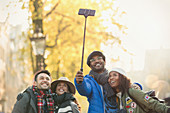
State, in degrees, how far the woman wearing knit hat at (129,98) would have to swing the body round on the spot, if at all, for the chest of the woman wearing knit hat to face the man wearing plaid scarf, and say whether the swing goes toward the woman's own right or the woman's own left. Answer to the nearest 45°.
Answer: approximately 45° to the woman's own right

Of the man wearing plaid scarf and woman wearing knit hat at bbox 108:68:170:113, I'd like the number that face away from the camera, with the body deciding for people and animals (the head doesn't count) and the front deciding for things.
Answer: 0

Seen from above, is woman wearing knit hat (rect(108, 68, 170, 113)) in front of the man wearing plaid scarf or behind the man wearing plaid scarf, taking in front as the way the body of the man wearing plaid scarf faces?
in front

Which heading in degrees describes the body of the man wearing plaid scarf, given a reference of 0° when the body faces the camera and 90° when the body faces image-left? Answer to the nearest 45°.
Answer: approximately 315°

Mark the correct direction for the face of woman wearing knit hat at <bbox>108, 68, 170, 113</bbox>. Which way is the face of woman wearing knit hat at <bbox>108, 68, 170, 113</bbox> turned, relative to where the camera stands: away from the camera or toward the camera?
toward the camera

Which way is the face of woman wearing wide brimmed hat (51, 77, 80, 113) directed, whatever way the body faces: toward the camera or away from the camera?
toward the camera

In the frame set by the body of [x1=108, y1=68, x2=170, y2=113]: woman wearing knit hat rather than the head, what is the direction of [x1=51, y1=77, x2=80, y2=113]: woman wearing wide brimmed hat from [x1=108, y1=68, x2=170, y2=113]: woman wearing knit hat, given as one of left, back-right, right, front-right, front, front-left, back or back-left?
front-right

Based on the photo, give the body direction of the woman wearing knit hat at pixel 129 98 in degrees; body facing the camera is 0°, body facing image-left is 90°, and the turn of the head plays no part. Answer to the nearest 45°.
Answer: approximately 45°
